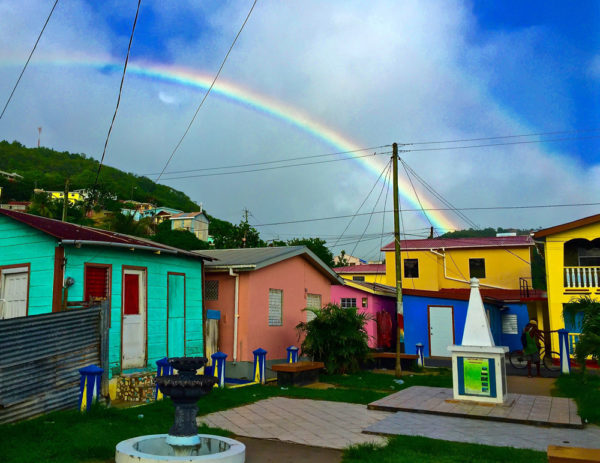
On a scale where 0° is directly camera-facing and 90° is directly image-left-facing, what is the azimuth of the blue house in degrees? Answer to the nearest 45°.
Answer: approximately 0°

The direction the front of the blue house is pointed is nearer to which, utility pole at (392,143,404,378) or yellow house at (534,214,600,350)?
the utility pole

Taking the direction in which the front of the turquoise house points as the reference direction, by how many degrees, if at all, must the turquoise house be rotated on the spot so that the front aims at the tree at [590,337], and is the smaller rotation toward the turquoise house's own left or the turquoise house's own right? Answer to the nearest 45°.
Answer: approximately 45° to the turquoise house's own left

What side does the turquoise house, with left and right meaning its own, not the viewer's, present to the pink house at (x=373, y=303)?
left

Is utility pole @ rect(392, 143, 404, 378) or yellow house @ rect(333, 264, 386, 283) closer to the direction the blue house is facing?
the utility pole

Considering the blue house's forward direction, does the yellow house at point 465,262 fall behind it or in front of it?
behind

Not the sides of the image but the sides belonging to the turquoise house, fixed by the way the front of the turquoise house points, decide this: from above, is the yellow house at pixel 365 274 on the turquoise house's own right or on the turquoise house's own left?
on the turquoise house's own left
